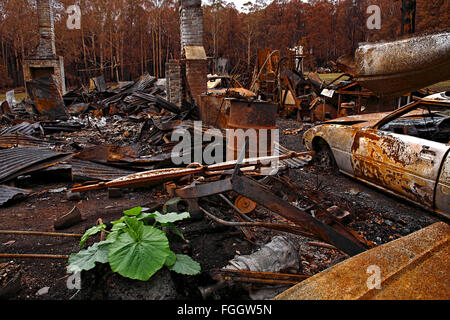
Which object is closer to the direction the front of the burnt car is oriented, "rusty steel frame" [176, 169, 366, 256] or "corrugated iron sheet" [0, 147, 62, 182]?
the corrugated iron sheet

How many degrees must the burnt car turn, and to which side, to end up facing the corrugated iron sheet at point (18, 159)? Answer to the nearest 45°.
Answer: approximately 45° to its left

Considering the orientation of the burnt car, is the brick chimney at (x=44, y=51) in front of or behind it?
in front

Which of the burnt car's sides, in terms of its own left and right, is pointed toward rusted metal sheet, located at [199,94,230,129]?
front

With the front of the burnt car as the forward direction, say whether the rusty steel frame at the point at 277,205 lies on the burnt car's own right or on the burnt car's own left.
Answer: on the burnt car's own left

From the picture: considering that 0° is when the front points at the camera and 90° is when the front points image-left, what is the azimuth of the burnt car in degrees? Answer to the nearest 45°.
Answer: approximately 135°
